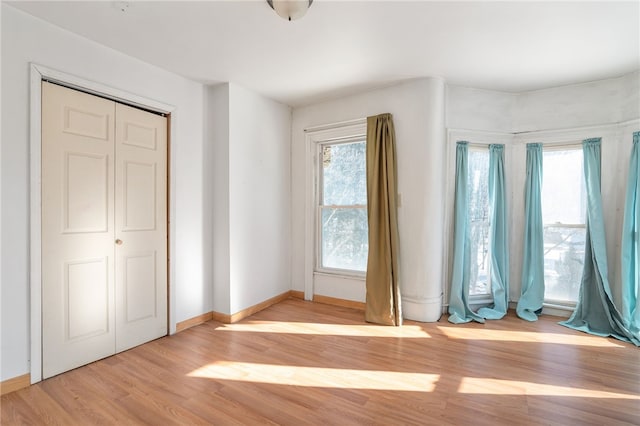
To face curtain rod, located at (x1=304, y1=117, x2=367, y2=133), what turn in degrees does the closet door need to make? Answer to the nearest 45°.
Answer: approximately 45° to its left

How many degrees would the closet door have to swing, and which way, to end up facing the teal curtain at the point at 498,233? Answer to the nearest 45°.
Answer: approximately 45° to its left

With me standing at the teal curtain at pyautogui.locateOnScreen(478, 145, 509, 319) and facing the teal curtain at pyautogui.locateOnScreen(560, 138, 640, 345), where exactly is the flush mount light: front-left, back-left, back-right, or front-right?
back-right

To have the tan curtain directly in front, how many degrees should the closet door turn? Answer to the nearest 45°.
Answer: approximately 45° to its left

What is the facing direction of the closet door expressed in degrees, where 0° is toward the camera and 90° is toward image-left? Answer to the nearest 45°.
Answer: approximately 315°

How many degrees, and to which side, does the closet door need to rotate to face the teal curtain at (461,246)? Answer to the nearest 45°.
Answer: approximately 45° to its left
